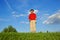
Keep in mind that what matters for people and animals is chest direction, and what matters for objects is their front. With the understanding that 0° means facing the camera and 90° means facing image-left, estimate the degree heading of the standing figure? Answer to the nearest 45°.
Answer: approximately 0°
